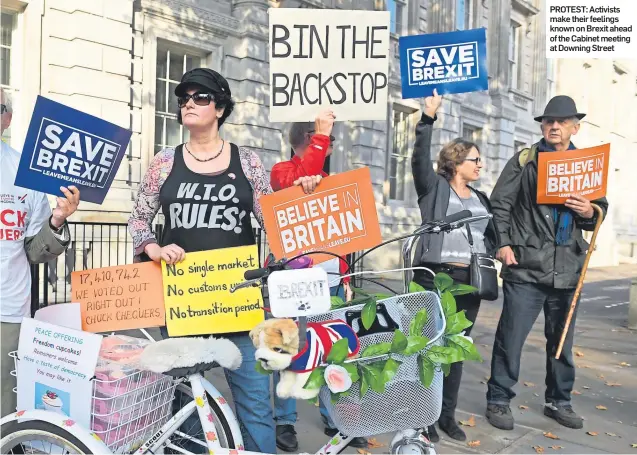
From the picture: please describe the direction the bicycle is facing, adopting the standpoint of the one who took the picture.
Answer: facing the viewer and to the right of the viewer

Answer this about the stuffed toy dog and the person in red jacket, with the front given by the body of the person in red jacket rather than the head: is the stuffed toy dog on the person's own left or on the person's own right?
on the person's own right

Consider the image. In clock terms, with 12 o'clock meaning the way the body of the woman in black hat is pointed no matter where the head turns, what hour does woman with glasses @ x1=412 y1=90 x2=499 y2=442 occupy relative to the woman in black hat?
The woman with glasses is roughly at 8 o'clock from the woman in black hat.

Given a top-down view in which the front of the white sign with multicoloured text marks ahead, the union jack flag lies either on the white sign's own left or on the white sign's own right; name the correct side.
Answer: on the white sign's own left

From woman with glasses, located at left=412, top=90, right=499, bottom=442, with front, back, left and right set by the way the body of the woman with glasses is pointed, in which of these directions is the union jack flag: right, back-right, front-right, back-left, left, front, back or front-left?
front-right

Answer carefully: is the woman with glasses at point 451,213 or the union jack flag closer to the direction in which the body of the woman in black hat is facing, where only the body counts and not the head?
the union jack flag

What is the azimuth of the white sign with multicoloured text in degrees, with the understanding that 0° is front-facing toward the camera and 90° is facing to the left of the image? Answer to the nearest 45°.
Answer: approximately 0°

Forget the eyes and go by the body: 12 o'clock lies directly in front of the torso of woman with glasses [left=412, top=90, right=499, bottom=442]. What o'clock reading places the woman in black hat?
The woman in black hat is roughly at 3 o'clock from the woman with glasses.

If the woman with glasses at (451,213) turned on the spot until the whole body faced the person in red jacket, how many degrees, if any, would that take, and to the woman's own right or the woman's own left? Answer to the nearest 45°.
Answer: approximately 90° to the woman's own right

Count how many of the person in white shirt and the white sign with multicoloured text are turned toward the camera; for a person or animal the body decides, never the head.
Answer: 2

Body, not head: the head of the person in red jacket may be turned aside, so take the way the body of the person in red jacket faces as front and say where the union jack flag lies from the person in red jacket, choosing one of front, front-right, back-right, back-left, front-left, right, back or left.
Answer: front-right

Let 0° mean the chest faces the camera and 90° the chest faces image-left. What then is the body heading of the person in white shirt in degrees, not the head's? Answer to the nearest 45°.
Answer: approximately 0°
